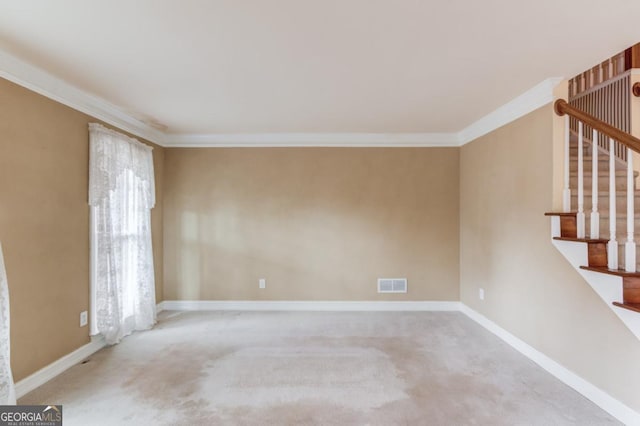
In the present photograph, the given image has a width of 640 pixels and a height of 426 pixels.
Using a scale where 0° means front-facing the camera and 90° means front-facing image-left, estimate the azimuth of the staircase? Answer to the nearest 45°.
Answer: approximately 315°

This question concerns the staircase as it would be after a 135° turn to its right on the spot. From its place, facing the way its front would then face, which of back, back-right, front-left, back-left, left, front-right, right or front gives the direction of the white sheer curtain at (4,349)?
front-left

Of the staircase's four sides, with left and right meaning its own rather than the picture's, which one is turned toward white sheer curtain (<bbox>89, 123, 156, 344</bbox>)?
right
